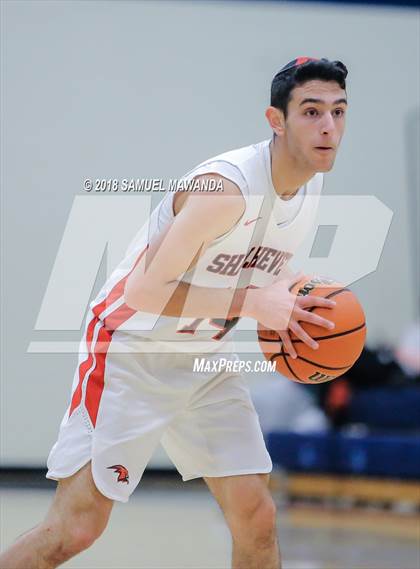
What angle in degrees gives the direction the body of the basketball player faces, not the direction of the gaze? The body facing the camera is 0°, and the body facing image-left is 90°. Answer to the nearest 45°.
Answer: approximately 315°
